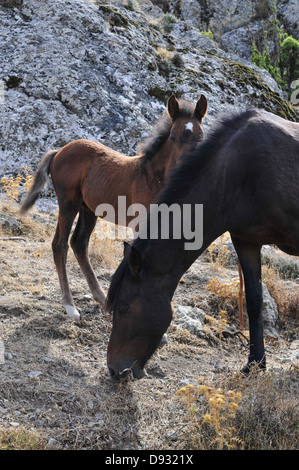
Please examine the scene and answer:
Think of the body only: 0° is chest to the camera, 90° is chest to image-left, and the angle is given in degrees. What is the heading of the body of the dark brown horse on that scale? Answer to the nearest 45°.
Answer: approximately 90°

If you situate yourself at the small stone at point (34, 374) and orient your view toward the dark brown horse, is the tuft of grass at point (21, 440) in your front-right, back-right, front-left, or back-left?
back-right

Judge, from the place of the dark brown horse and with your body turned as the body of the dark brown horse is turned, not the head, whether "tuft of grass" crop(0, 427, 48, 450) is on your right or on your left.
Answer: on your left
